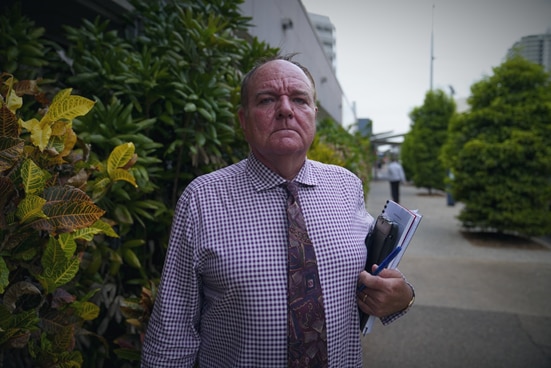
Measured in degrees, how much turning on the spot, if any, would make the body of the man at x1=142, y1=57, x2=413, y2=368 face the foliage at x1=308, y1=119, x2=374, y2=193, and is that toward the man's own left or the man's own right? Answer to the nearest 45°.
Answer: approximately 180°

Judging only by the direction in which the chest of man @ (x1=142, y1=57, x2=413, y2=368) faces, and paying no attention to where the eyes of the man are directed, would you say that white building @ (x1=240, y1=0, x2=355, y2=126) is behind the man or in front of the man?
behind

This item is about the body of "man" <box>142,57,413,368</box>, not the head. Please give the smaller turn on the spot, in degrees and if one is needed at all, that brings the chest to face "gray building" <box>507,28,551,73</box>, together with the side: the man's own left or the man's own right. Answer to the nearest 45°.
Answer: approximately 135° to the man's own left

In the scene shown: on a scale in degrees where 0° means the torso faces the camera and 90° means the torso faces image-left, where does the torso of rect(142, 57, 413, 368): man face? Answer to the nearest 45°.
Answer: approximately 0°

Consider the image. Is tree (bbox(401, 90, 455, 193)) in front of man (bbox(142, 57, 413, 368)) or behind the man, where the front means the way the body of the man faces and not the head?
behind

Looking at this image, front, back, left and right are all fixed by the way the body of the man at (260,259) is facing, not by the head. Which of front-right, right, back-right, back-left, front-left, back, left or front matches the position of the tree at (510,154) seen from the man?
back-left
